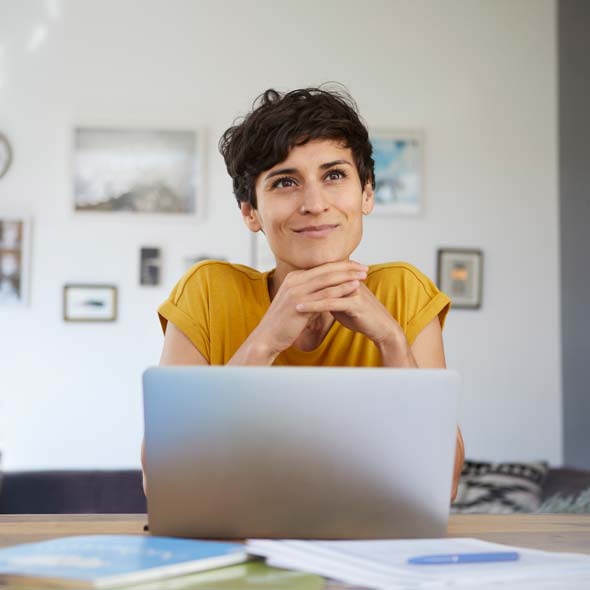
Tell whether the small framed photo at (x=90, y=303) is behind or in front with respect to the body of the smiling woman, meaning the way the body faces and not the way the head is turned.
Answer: behind

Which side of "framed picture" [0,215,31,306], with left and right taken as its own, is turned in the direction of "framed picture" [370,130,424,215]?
left

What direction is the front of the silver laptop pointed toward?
away from the camera

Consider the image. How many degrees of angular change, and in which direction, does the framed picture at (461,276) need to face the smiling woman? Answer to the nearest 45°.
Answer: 0° — it already faces them

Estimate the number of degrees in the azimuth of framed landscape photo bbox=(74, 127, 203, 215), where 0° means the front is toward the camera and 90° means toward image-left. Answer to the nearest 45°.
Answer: approximately 0°

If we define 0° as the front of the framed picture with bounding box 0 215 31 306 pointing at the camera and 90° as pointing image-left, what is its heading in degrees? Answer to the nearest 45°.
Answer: approximately 0°

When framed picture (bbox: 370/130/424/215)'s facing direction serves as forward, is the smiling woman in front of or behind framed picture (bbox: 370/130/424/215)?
in front

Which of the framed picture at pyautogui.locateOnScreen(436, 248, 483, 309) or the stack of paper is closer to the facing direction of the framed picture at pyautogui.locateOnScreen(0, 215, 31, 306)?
the stack of paper
